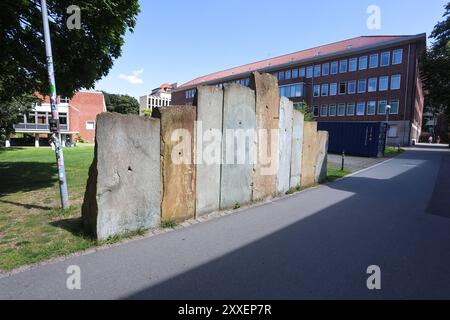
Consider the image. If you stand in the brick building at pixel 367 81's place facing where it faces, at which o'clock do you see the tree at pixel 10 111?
The tree is roughly at 12 o'clock from the brick building.

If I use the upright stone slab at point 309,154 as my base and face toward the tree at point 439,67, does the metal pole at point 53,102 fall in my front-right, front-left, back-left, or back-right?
back-left

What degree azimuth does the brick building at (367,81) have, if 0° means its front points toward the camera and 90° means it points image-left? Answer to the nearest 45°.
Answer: approximately 45°

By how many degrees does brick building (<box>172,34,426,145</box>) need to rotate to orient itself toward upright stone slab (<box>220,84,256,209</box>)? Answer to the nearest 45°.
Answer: approximately 45° to its left

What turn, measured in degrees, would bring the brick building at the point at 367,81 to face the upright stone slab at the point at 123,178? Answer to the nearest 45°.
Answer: approximately 45° to its left

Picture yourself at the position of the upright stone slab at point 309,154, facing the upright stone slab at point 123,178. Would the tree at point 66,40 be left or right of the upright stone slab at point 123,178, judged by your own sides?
right

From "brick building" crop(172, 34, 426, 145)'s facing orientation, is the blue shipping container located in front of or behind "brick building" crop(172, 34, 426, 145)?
in front

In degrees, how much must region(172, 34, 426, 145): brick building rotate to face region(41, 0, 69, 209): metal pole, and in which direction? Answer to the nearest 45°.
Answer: approximately 45° to its left

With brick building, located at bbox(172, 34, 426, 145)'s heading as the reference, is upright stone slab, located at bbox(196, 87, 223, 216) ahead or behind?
ahead

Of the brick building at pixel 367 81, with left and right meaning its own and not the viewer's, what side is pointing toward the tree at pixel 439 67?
left

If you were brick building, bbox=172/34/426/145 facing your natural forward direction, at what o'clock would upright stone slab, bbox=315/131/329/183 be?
The upright stone slab is roughly at 11 o'clock from the brick building.

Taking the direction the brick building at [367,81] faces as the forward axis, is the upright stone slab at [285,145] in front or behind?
in front

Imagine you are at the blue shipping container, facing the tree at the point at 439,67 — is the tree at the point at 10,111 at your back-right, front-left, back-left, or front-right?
back-left

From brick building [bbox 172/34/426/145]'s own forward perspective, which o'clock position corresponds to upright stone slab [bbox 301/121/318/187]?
The upright stone slab is roughly at 11 o'clock from the brick building.
